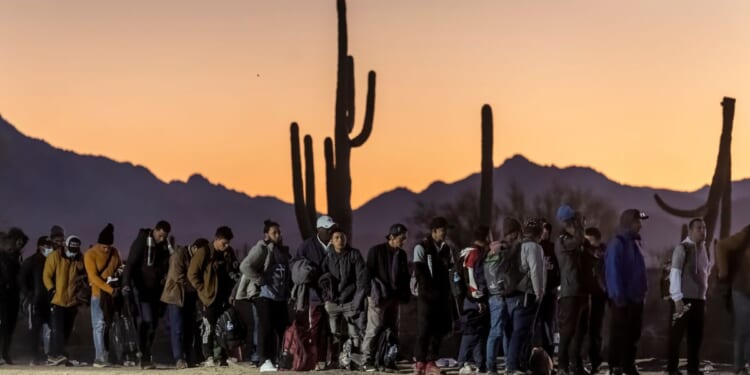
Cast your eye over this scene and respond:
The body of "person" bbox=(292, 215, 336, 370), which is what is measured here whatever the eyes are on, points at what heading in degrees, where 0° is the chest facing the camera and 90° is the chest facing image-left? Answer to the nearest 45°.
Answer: approximately 315°

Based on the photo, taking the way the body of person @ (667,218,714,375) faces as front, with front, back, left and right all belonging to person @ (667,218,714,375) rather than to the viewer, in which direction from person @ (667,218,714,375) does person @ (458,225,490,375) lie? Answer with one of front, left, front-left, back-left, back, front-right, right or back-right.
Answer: back-right

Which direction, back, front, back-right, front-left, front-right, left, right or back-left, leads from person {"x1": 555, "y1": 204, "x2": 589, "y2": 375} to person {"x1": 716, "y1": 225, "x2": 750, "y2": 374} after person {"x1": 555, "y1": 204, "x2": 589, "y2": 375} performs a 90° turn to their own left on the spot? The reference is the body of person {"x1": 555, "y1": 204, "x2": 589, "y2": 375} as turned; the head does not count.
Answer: front-right

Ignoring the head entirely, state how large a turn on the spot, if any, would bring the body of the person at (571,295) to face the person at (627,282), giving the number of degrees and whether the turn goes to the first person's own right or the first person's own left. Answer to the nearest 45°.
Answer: approximately 45° to the first person's own left

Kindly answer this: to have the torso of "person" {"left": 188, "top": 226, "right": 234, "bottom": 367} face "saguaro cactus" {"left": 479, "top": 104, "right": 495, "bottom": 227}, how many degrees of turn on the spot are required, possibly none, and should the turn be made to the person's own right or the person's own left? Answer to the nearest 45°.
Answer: approximately 90° to the person's own left

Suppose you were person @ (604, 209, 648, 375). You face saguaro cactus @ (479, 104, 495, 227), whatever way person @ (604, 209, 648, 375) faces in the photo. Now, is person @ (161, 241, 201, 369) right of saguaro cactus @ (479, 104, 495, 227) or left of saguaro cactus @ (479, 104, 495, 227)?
left
